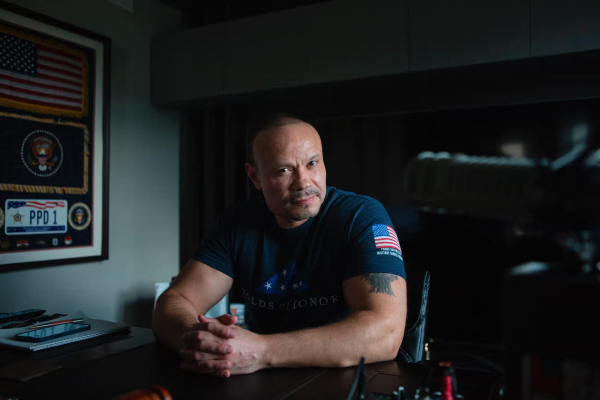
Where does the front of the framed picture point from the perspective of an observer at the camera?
facing the viewer and to the right of the viewer

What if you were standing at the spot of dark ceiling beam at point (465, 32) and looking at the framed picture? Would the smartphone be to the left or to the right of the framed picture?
left

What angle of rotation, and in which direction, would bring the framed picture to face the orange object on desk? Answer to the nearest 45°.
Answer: approximately 45° to its right

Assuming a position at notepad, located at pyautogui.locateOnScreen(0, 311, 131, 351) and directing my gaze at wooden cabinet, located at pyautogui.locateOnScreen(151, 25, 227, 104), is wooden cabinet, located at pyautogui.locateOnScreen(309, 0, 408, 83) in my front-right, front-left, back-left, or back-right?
front-right

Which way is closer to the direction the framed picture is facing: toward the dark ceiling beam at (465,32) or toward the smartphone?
the dark ceiling beam

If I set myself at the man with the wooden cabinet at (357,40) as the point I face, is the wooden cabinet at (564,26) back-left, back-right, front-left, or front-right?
front-right

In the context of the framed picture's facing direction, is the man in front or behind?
in front

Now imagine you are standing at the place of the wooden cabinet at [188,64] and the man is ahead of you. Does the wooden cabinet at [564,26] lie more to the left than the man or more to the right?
left

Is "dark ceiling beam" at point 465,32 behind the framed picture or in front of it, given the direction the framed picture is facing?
in front

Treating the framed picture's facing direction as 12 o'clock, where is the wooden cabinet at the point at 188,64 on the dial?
The wooden cabinet is roughly at 10 o'clock from the framed picture.

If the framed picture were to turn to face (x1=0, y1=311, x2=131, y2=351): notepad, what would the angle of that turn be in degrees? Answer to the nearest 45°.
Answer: approximately 45° to its right
